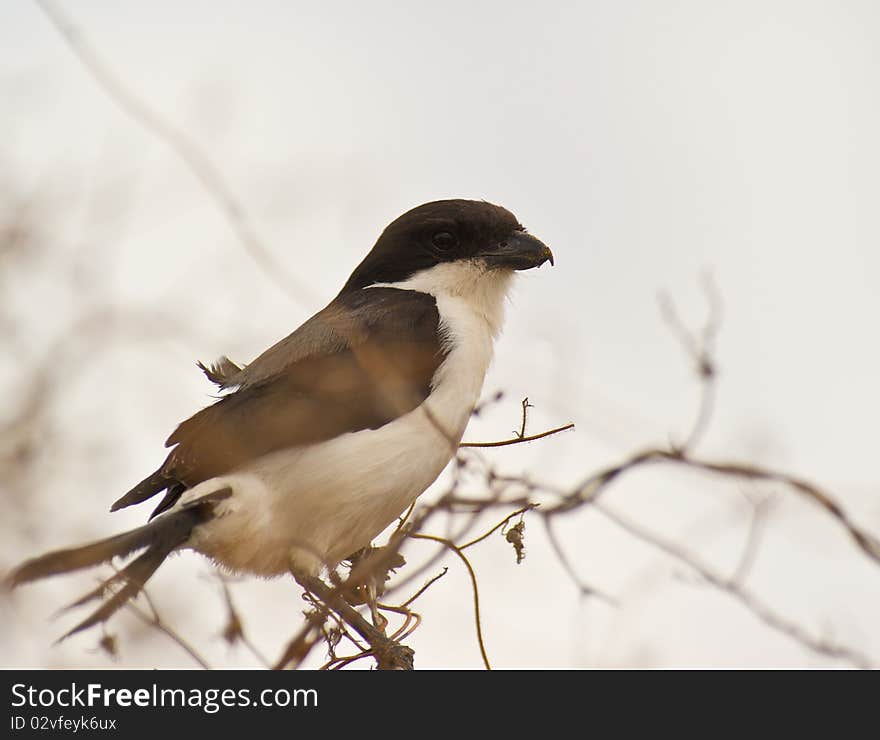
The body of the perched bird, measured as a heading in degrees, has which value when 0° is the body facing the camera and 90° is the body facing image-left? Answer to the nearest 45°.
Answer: approximately 270°
